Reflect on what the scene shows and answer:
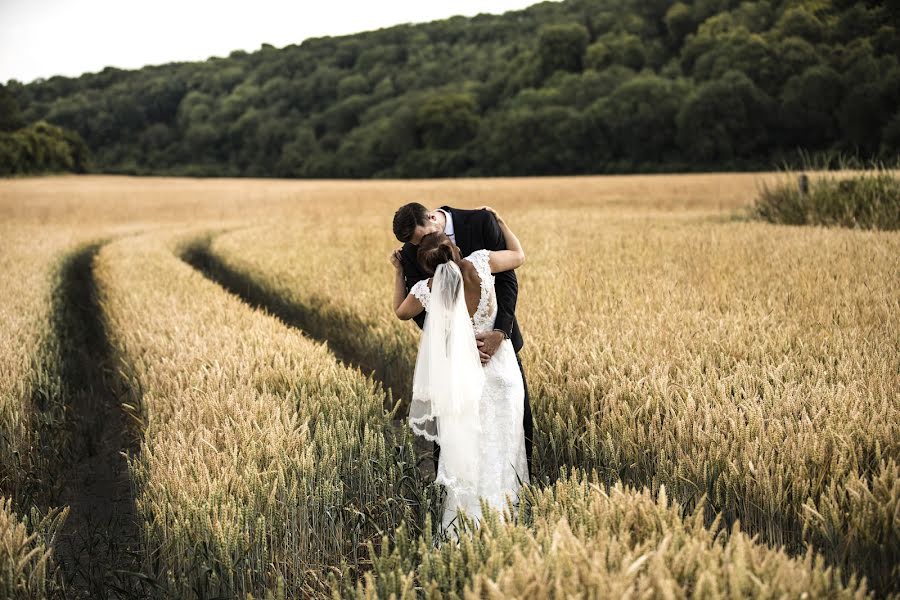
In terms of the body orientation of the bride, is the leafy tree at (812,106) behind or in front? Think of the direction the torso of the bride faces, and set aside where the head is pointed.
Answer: in front

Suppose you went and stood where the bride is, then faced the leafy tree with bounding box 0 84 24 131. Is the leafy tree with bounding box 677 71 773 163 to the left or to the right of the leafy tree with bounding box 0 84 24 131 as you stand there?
right

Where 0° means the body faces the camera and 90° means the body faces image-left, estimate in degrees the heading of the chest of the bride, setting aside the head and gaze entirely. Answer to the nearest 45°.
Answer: approximately 180°

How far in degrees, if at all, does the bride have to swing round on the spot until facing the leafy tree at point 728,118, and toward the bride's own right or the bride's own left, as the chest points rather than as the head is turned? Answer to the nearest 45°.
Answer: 0° — they already face it

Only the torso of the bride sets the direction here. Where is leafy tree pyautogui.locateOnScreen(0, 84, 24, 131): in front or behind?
in front

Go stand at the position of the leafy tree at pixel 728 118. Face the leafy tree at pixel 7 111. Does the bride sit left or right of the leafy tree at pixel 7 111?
left

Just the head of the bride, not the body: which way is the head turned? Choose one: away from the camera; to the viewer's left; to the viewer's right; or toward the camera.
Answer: away from the camera
